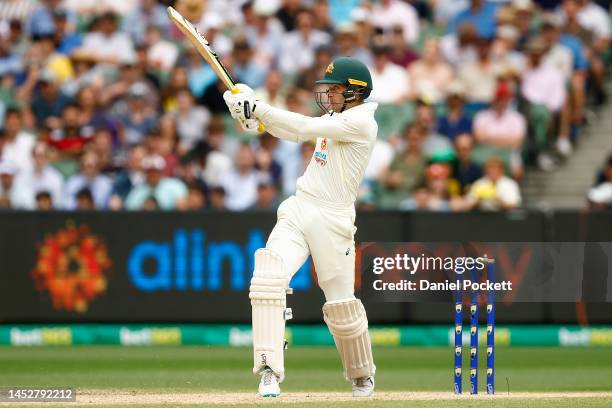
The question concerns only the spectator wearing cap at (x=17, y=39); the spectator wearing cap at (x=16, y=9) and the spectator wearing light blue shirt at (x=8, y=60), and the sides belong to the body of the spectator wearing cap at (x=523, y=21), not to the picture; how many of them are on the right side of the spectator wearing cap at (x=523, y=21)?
3

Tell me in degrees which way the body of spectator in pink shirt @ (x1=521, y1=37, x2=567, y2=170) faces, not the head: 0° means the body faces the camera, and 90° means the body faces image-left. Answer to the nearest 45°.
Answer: approximately 0°

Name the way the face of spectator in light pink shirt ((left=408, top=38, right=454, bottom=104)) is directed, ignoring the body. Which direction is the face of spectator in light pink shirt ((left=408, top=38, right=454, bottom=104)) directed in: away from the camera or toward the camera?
toward the camera

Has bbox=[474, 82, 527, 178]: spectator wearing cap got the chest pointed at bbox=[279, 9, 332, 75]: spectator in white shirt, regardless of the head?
no

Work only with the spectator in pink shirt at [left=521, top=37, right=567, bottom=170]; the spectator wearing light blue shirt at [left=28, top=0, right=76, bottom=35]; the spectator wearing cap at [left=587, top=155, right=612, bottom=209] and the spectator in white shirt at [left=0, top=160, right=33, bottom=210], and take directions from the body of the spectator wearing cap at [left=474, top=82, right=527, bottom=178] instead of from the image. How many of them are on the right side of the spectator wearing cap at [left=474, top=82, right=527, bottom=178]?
2

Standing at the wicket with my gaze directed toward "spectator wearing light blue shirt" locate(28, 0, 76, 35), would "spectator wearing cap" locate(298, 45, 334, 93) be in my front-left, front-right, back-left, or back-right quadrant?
front-right

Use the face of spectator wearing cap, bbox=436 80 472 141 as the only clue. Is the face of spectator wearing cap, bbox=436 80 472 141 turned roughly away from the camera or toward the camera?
toward the camera

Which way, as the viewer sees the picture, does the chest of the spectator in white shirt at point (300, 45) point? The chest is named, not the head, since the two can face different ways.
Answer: toward the camera

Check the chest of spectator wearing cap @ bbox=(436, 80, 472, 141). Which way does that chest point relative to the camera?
toward the camera

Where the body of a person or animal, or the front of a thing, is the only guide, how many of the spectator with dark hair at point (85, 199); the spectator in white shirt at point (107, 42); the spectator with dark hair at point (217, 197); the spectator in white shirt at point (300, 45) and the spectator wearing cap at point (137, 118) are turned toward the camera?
5

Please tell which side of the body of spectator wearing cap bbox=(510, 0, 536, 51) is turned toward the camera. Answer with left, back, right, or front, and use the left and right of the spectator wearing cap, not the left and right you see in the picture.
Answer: front

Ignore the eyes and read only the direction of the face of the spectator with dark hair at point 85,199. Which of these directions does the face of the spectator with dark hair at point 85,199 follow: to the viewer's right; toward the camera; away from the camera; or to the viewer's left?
toward the camera

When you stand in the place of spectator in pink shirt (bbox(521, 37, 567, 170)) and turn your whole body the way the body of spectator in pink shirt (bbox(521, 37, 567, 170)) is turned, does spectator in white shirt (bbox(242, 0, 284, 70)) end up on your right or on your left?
on your right

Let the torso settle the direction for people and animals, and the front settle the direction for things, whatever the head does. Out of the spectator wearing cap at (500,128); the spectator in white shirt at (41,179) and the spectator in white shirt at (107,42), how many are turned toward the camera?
3

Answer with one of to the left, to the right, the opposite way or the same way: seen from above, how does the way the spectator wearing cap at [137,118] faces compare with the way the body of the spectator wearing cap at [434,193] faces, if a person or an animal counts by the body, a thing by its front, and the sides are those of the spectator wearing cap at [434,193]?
the same way
